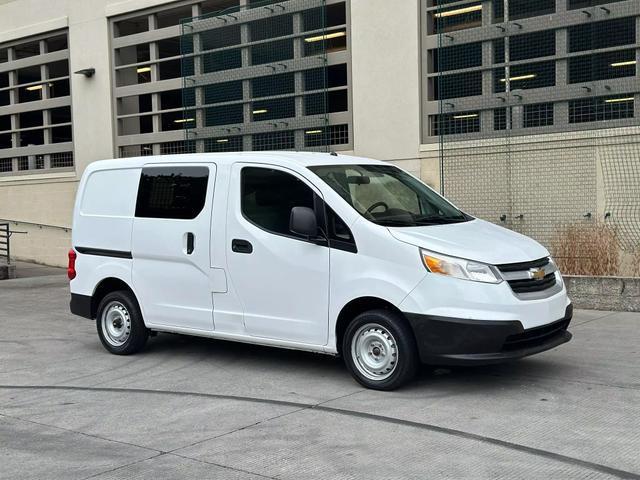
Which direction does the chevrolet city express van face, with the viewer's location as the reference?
facing the viewer and to the right of the viewer

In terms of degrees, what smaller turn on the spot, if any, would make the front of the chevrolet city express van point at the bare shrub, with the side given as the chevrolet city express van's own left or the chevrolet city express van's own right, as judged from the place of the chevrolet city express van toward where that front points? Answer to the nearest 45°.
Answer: approximately 90° to the chevrolet city express van's own left
